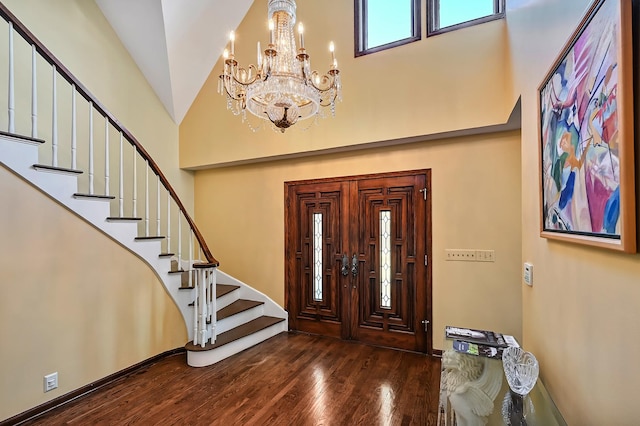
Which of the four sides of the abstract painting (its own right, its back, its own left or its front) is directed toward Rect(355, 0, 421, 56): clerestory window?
right

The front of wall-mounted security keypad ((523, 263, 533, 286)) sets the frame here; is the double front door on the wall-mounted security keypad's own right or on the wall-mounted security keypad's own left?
on the wall-mounted security keypad's own right

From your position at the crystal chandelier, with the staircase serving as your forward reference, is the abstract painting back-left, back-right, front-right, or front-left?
back-left

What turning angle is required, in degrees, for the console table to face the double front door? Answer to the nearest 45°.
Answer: approximately 90° to its right

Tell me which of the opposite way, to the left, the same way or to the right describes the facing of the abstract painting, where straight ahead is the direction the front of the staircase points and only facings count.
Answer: the opposite way

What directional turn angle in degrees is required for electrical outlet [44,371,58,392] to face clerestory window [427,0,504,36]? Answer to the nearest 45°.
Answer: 0° — it already faces it

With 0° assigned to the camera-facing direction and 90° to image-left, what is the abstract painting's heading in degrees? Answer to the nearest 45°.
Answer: approximately 45°

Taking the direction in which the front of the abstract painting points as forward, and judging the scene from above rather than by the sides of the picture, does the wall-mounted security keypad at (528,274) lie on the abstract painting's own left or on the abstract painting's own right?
on the abstract painting's own right

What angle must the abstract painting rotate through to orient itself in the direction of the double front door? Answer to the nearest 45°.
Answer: approximately 90° to its right

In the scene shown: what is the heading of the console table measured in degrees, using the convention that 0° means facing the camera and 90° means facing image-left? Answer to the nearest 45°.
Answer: approximately 45°

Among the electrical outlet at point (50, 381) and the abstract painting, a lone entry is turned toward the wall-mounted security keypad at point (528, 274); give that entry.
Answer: the electrical outlet at point (50, 381)
